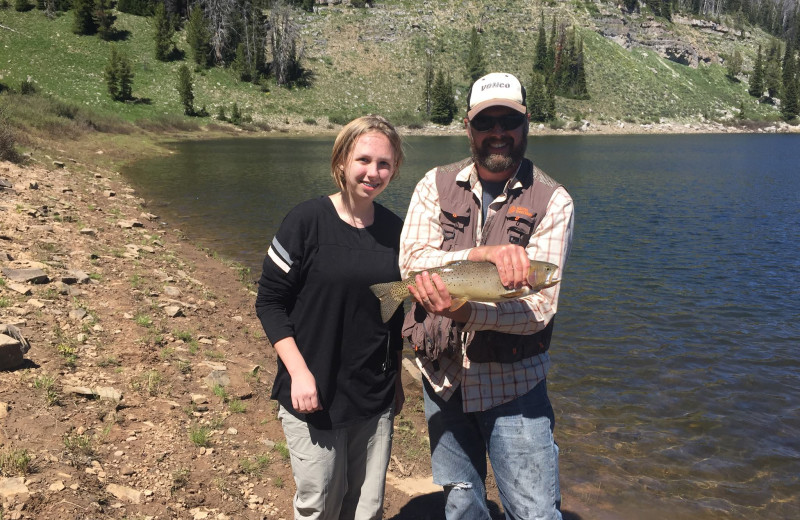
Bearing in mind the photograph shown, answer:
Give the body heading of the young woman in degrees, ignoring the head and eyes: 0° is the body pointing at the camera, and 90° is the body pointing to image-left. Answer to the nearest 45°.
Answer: approximately 315°

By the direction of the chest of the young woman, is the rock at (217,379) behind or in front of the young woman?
behind

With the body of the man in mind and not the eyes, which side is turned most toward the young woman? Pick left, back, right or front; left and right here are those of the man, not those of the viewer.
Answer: right

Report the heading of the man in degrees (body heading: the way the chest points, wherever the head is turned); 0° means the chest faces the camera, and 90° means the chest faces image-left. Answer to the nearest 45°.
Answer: approximately 0°
